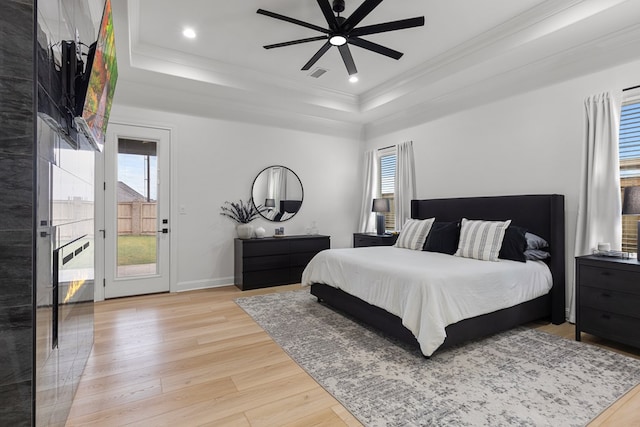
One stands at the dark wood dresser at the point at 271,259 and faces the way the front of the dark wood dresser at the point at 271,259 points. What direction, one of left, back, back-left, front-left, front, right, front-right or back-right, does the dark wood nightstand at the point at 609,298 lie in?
front

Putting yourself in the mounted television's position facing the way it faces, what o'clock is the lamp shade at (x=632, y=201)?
The lamp shade is roughly at 1 o'clock from the mounted television.

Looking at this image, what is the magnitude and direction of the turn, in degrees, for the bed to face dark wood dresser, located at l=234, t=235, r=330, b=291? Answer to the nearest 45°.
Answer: approximately 45° to its right

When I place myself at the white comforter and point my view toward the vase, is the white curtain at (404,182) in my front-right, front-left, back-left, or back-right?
front-right

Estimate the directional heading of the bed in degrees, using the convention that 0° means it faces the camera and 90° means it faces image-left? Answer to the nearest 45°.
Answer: approximately 45°

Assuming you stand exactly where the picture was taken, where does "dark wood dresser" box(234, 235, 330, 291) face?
facing the viewer and to the right of the viewer

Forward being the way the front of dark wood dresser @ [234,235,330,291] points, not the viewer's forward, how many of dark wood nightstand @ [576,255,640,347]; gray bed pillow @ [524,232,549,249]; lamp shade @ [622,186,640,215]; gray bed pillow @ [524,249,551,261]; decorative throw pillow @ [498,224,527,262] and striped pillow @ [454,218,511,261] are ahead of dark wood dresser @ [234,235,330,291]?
6

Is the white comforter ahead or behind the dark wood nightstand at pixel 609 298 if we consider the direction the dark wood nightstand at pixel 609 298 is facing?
ahead

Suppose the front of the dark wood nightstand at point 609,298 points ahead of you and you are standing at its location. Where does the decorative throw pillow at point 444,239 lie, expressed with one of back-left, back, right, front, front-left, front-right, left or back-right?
front-right

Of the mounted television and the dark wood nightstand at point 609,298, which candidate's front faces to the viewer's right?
the mounted television

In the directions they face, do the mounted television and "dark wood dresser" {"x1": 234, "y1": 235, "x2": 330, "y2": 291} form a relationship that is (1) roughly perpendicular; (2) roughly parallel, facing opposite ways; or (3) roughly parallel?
roughly perpendicular

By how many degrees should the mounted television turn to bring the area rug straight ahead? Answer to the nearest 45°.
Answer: approximately 45° to its right

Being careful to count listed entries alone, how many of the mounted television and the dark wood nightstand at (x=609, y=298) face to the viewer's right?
1

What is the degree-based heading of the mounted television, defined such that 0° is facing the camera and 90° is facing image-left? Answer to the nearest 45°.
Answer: approximately 270°
